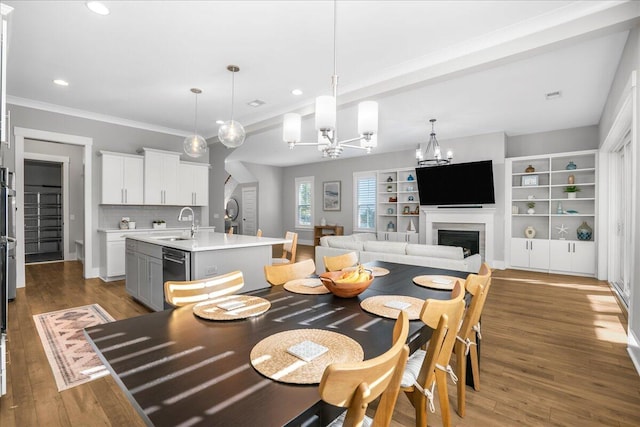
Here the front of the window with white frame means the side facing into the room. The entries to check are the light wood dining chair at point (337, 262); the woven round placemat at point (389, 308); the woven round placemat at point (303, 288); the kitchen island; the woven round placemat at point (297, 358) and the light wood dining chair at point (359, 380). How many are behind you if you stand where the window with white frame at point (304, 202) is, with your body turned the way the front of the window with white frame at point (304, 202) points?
0

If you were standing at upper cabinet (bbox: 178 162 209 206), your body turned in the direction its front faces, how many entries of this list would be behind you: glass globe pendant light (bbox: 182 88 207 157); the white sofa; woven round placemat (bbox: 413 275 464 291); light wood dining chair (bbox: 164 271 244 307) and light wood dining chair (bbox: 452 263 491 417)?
0

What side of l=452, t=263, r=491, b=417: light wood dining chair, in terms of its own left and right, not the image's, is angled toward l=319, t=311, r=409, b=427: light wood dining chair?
left

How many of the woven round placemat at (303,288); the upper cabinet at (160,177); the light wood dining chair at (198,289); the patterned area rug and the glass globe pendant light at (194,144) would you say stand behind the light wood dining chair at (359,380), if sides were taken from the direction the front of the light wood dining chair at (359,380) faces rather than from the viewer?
0

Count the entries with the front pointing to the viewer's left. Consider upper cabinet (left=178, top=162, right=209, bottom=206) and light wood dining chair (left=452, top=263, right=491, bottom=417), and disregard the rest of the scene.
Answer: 1

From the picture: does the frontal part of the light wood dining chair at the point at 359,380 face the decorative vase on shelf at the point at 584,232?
no

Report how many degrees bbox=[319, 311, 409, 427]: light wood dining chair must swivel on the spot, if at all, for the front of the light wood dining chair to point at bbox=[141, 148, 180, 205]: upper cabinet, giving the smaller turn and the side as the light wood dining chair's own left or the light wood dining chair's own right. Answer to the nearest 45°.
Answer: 0° — it already faces it

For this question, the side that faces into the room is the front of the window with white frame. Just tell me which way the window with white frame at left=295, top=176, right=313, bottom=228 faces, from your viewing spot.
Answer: facing the viewer and to the left of the viewer

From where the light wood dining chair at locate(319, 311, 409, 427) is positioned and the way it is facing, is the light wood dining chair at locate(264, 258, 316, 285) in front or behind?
in front

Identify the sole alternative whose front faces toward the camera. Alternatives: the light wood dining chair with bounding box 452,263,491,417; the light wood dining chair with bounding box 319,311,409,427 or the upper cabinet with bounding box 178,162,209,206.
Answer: the upper cabinet

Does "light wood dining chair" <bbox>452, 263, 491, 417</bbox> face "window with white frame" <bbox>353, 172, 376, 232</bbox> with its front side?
no

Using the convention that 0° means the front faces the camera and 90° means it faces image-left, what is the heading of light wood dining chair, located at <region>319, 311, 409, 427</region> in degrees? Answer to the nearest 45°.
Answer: approximately 135°

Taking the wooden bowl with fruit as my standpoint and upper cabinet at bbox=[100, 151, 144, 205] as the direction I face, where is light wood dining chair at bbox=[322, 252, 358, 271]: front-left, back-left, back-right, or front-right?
front-right

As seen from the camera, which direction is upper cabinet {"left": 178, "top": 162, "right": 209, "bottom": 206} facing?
toward the camera

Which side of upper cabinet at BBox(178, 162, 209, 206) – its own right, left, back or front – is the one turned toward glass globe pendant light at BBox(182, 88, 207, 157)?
front

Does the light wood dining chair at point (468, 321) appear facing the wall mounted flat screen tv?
no

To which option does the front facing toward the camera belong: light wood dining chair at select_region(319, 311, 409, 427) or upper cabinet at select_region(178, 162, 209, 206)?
the upper cabinet

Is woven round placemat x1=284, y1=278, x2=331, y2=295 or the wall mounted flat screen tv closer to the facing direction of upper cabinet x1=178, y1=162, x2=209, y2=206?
the woven round placemat

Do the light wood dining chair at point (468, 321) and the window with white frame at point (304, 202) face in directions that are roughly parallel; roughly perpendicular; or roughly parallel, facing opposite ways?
roughly perpendicular

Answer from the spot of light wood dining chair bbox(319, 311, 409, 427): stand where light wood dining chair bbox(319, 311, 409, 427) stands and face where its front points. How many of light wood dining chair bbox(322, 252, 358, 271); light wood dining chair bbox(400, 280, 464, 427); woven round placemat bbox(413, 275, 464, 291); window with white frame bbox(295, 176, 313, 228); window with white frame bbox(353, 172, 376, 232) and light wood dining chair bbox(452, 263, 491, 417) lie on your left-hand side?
0
